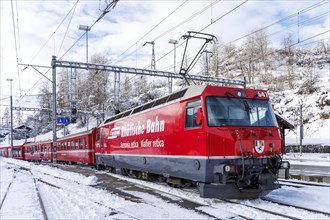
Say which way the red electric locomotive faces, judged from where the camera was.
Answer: facing the viewer and to the right of the viewer

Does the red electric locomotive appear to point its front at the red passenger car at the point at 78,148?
no

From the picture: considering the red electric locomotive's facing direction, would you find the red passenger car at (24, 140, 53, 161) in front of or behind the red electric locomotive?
behind
